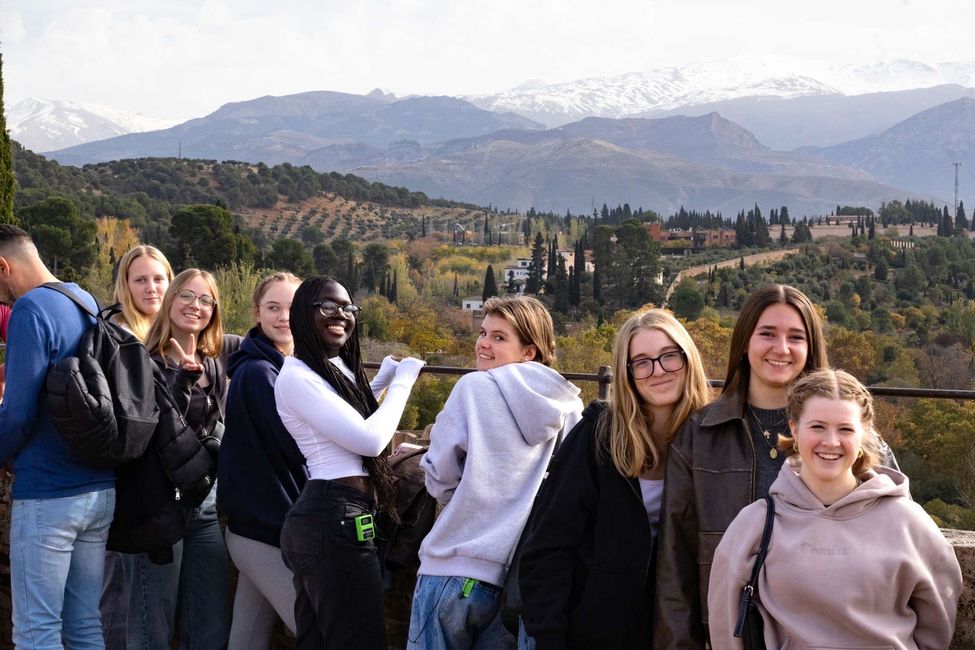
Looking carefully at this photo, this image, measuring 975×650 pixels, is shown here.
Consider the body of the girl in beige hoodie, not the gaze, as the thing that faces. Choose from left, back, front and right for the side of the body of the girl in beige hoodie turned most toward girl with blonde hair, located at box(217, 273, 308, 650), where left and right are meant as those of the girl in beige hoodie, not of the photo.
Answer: right

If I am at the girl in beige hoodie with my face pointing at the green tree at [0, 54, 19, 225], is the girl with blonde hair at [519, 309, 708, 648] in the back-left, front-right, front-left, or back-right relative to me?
front-left

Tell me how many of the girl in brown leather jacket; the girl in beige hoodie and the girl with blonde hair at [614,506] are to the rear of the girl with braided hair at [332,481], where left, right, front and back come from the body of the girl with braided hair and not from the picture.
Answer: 0

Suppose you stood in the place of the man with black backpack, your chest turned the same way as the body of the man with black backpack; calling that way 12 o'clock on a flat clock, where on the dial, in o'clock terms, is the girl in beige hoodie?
The girl in beige hoodie is roughly at 6 o'clock from the man with black backpack.

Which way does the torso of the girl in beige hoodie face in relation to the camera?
toward the camera

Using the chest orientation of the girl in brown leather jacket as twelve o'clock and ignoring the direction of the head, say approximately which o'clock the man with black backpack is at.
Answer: The man with black backpack is roughly at 3 o'clock from the girl in brown leather jacket.

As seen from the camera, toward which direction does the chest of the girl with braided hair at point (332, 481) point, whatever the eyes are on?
to the viewer's right

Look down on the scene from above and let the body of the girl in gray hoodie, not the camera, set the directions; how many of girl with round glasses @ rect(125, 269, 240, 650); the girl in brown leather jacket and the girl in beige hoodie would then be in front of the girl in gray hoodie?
1

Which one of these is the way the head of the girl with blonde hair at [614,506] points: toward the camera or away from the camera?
toward the camera

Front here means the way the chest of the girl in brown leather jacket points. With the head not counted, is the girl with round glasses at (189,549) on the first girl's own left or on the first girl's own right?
on the first girl's own right

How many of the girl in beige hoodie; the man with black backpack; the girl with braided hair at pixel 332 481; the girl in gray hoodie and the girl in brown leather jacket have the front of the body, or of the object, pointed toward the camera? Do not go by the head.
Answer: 2

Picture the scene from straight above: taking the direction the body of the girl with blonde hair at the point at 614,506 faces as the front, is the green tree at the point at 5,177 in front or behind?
behind

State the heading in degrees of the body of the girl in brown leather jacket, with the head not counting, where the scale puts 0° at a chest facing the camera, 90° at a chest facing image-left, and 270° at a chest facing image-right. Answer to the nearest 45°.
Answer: approximately 0°

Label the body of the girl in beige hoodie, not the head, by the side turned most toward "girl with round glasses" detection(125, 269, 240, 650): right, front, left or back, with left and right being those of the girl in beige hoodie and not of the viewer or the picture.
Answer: right
